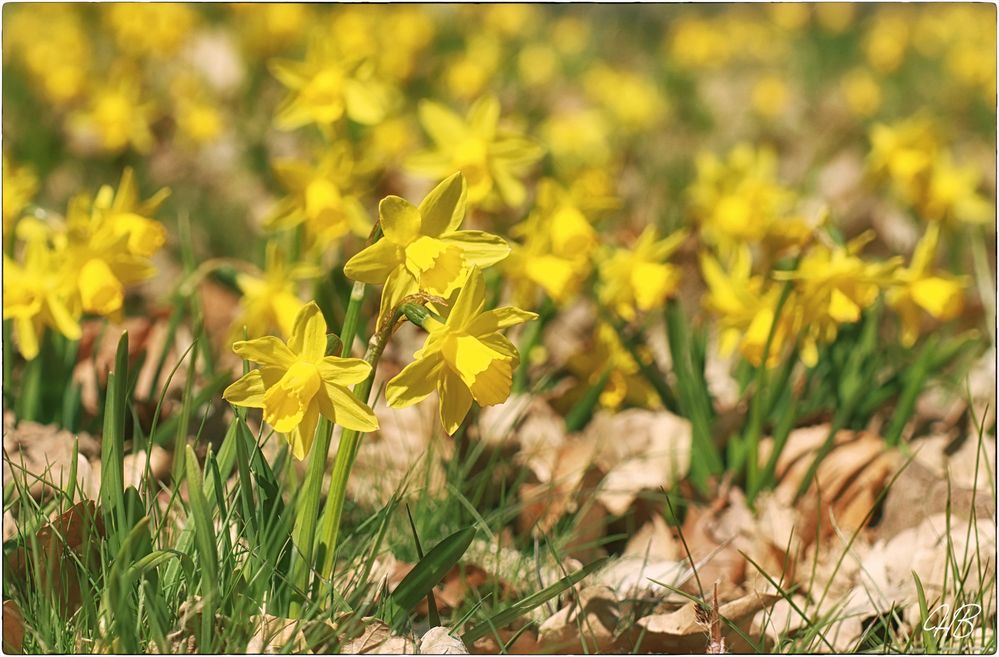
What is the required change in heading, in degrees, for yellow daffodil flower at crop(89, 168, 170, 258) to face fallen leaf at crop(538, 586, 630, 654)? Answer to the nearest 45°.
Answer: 0° — it already faces it

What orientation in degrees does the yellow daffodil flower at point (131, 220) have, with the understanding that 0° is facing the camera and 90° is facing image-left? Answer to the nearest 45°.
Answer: approximately 315°

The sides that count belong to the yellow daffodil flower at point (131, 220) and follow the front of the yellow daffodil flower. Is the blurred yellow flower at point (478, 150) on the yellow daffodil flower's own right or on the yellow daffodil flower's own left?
on the yellow daffodil flower's own left

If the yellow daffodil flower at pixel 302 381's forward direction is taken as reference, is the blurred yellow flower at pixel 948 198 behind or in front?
behind

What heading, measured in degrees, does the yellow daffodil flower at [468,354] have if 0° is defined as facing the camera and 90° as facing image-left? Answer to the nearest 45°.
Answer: approximately 315°

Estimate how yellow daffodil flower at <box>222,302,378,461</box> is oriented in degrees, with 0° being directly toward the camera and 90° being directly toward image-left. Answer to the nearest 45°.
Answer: approximately 45°

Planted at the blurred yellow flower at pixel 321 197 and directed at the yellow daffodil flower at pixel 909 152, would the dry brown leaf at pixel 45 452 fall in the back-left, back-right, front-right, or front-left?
back-right

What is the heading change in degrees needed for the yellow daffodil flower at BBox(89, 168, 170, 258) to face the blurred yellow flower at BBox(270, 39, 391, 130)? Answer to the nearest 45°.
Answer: approximately 90° to its left
